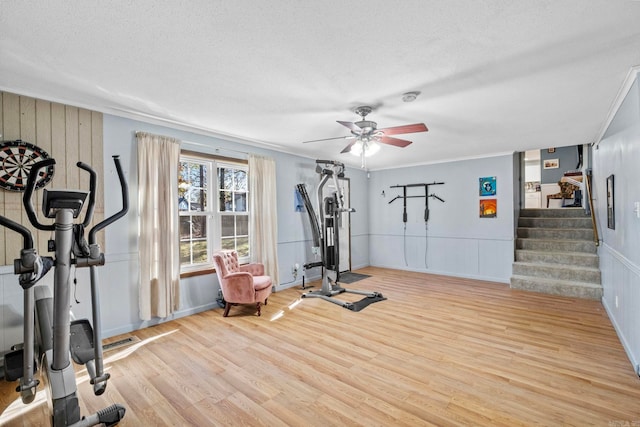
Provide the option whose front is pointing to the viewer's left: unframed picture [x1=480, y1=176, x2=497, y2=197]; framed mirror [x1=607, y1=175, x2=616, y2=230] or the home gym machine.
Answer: framed mirror [x1=607, y1=175, x2=616, y2=230]

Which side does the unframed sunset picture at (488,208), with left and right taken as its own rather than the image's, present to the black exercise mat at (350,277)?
right

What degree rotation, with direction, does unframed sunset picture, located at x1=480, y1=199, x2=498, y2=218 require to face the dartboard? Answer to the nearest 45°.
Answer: approximately 45° to its right

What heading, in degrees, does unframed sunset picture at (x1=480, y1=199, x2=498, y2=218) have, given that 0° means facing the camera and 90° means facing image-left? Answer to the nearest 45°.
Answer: approximately 0°

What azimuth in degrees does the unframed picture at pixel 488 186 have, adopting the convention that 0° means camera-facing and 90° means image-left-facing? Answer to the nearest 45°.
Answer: approximately 0°

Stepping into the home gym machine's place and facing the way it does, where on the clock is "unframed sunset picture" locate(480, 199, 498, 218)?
The unframed sunset picture is roughly at 10 o'clock from the home gym machine.

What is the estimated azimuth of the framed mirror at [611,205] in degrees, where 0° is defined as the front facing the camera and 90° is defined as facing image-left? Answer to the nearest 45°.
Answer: approximately 90°

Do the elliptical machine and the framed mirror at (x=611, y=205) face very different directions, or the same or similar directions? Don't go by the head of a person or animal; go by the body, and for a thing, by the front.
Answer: very different directions

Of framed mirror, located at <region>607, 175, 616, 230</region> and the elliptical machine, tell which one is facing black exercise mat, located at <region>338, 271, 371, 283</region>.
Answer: the framed mirror

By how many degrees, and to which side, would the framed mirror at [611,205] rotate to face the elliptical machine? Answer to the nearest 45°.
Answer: approximately 45° to its left
